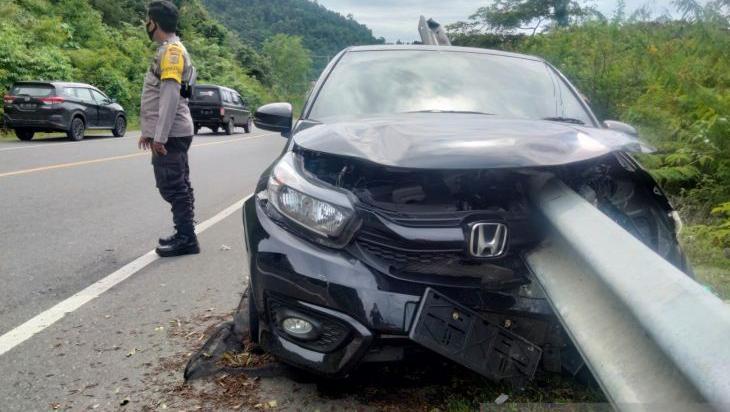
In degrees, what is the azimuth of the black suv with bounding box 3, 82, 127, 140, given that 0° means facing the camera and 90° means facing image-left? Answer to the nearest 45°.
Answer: approximately 225°

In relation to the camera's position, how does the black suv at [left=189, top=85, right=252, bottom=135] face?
facing away from the viewer and to the right of the viewer

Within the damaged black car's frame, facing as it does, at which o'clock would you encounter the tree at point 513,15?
The tree is roughly at 6 o'clock from the damaged black car.

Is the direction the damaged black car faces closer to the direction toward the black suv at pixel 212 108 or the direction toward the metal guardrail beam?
the metal guardrail beam

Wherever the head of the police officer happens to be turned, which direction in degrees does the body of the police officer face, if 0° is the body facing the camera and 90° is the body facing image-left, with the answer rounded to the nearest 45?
approximately 90°

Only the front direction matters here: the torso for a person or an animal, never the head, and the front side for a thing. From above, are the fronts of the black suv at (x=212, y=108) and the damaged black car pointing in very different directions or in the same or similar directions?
very different directions

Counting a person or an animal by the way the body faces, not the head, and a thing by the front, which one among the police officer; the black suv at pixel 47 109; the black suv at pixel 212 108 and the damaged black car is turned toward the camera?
the damaged black car

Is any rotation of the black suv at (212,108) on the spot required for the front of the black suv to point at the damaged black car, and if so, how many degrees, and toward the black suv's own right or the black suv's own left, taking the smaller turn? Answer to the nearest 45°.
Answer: approximately 135° to the black suv's own right

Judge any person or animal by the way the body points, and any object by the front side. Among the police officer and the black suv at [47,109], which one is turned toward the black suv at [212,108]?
the black suv at [47,109]

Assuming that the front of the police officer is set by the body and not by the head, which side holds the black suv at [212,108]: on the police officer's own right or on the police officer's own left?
on the police officer's own right
